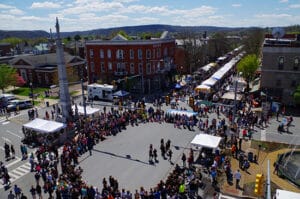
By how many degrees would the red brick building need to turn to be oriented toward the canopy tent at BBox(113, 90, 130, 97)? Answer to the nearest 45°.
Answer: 0° — it already faces it

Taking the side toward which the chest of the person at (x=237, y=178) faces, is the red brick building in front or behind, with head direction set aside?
in front

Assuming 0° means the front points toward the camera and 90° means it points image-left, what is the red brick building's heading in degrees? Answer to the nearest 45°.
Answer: approximately 0°

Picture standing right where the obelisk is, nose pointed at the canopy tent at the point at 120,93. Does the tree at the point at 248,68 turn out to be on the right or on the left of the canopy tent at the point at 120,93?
right

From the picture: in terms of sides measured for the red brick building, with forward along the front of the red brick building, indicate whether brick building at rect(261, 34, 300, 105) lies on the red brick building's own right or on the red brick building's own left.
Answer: on the red brick building's own left

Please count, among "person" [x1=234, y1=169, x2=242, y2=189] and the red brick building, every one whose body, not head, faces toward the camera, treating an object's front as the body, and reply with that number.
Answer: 1

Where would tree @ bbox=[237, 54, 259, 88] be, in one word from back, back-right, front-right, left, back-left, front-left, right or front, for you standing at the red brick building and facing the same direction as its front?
left

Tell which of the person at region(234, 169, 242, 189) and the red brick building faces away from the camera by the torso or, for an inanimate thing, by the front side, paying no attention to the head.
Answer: the person

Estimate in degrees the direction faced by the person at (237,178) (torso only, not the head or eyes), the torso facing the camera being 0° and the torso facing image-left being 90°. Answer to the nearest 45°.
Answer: approximately 180°

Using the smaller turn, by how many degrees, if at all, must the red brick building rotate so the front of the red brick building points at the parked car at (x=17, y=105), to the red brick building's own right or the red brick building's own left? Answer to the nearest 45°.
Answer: approximately 45° to the red brick building's own right

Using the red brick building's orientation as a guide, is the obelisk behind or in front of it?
in front
